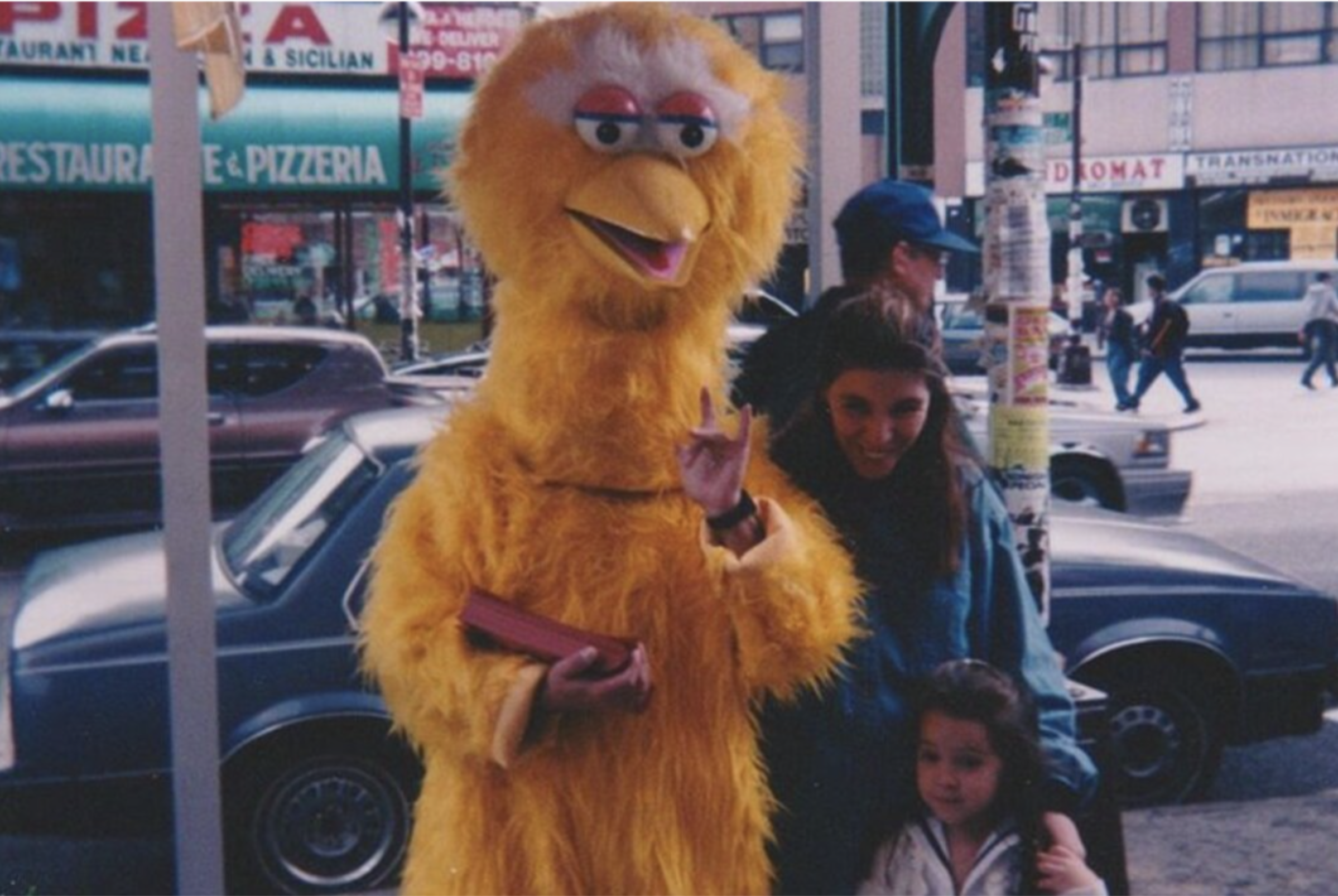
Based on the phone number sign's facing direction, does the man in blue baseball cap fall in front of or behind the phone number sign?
in front

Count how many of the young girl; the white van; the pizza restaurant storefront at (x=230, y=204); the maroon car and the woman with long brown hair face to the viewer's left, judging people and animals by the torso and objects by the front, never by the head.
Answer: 2

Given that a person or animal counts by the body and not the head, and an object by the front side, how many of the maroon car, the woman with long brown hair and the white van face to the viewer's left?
2

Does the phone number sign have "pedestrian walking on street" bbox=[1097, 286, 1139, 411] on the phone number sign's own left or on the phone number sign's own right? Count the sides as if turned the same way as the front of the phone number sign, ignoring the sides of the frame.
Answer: on the phone number sign's own left

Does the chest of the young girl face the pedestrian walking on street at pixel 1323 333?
no

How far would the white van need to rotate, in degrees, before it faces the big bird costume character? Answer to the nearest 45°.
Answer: approximately 90° to its left

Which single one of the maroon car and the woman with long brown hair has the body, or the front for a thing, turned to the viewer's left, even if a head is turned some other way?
the maroon car

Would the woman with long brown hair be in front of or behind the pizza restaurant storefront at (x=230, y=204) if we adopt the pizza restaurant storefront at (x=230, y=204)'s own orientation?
in front

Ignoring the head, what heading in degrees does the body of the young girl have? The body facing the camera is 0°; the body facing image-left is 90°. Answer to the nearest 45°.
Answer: approximately 0°

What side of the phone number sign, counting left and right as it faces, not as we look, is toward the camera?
front

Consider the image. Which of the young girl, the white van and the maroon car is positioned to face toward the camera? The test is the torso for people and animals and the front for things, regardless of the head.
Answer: the young girl

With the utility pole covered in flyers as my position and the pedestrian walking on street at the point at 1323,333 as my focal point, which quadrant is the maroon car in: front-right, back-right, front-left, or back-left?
front-left

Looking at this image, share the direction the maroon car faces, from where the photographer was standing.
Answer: facing to the left of the viewer

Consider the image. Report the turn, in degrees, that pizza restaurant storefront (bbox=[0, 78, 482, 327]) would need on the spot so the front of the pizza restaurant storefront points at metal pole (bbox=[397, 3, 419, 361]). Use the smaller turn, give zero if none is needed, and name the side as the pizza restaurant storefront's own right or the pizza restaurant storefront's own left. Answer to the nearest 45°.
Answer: approximately 45° to the pizza restaurant storefront's own left

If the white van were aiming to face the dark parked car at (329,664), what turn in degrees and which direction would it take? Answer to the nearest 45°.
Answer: approximately 90° to its left

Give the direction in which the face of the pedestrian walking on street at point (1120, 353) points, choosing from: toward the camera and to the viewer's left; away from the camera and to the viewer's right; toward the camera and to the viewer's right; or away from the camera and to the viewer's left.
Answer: toward the camera and to the viewer's left

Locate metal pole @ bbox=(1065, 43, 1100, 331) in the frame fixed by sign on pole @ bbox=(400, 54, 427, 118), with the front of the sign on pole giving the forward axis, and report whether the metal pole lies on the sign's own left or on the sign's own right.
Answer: on the sign's own left

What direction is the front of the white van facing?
to the viewer's left

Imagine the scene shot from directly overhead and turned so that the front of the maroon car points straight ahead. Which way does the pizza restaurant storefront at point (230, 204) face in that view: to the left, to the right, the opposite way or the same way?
to the left
